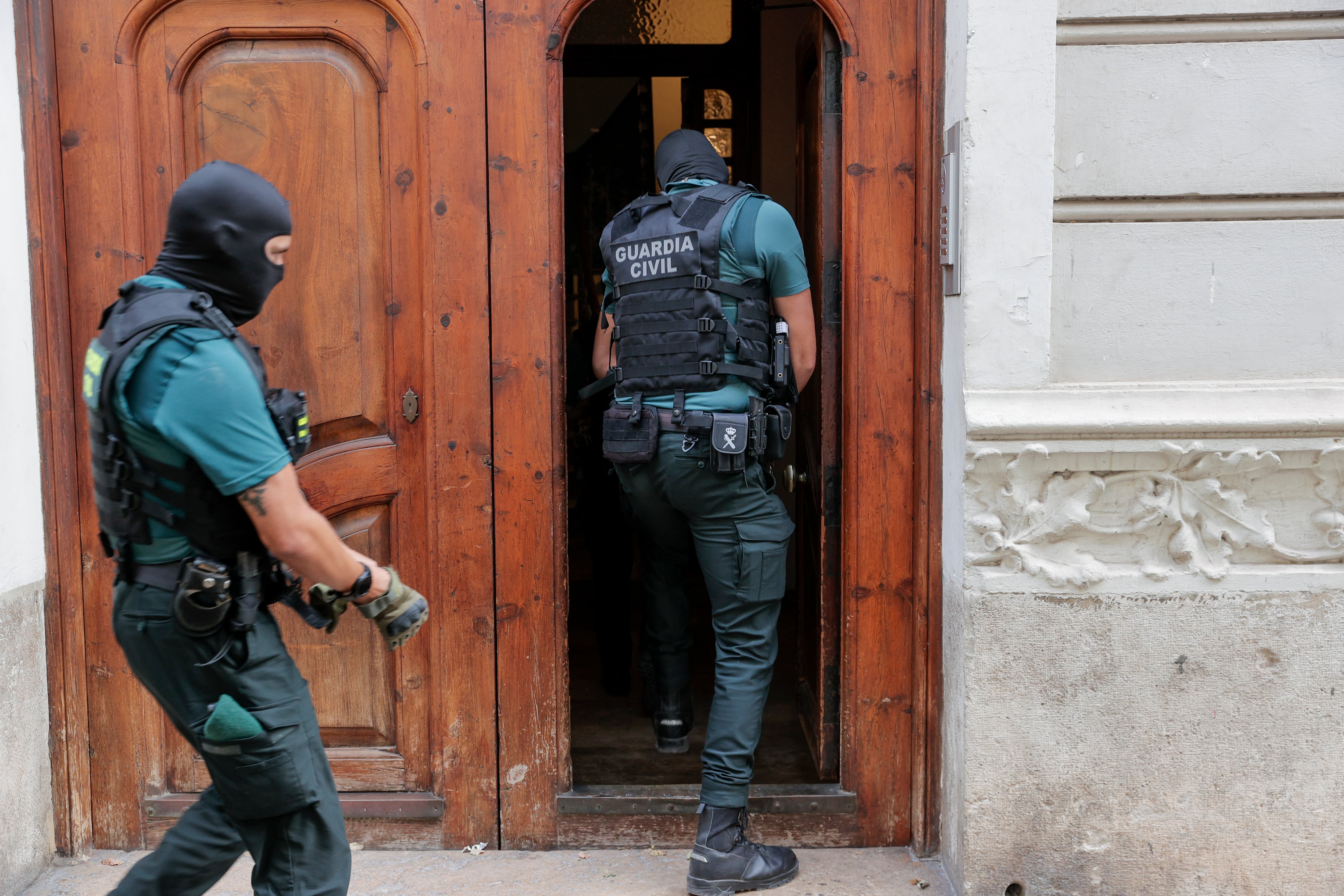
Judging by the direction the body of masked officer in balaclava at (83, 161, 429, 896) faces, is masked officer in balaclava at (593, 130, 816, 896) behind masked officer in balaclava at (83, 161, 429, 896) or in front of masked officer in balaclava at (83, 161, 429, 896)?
in front

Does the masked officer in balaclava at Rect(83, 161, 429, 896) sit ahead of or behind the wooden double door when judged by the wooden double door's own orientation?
ahead

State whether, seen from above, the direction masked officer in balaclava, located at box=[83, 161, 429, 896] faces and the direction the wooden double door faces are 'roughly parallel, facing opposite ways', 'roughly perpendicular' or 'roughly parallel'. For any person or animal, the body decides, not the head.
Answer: roughly perpendicular

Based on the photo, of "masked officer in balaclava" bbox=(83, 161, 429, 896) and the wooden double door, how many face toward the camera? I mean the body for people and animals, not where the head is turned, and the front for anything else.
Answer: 1

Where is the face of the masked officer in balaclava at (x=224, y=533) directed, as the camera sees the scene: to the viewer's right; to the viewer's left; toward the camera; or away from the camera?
to the viewer's right

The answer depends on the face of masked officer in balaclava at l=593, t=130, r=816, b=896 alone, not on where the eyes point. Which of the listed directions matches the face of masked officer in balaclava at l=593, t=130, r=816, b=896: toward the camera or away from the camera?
away from the camera

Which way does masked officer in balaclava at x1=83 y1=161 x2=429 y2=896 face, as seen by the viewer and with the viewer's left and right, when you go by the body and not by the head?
facing to the right of the viewer

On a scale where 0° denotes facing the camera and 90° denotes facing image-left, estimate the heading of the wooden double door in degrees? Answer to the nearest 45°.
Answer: approximately 0°
